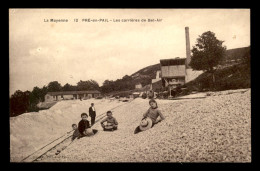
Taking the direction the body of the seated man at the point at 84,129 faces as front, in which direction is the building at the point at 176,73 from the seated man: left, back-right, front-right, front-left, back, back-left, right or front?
left

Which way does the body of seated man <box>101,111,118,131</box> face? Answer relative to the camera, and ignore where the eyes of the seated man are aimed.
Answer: toward the camera

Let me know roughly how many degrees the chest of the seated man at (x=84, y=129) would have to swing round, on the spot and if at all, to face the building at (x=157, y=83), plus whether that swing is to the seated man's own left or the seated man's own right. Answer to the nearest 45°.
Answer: approximately 90° to the seated man's own left

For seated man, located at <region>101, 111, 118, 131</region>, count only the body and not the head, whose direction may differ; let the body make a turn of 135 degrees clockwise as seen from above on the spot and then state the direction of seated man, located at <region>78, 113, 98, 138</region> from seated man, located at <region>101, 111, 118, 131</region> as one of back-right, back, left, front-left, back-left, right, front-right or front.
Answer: front-left

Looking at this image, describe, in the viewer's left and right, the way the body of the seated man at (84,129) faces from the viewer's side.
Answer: facing the viewer and to the right of the viewer

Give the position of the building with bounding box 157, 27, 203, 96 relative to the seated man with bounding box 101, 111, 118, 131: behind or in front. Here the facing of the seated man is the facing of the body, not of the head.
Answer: behind

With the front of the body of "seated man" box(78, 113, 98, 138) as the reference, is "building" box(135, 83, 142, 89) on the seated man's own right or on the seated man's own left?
on the seated man's own left
